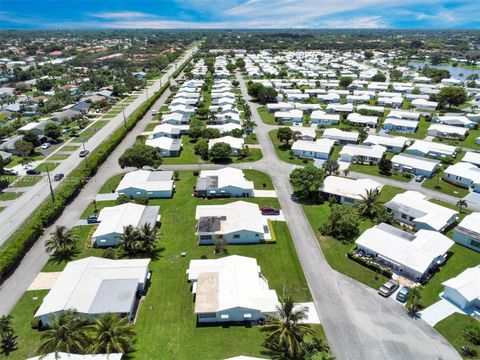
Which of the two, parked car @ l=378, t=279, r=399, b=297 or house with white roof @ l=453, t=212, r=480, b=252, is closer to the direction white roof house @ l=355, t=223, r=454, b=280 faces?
the parked car

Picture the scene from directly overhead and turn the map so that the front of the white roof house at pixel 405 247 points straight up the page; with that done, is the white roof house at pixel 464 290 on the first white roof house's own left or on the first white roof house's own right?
on the first white roof house's own left

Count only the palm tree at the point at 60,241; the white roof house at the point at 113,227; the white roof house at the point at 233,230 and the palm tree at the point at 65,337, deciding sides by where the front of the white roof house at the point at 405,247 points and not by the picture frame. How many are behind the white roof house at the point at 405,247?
0

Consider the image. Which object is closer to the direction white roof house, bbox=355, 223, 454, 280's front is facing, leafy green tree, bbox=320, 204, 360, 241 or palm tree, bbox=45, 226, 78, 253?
the palm tree

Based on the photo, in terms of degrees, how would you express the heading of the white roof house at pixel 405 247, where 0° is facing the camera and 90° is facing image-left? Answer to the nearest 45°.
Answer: approximately 45°

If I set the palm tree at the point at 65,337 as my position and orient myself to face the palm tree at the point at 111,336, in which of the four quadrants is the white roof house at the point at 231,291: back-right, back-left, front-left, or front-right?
front-left

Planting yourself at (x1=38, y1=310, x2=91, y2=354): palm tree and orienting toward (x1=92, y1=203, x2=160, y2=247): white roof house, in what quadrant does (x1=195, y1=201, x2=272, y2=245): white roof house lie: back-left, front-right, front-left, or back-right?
front-right

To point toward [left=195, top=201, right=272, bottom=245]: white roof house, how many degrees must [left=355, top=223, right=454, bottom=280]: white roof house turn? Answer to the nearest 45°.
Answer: approximately 45° to its right

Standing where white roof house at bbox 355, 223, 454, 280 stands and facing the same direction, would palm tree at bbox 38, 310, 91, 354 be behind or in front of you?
in front

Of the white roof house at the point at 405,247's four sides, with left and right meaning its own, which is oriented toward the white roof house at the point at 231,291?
front

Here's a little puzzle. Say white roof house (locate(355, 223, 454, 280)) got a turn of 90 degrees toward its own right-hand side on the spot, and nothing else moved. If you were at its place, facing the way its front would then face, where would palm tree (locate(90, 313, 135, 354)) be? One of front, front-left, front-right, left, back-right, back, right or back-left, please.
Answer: left

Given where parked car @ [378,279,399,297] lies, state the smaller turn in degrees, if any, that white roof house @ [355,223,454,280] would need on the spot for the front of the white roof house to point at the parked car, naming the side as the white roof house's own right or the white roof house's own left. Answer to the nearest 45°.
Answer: approximately 45° to the white roof house's own left

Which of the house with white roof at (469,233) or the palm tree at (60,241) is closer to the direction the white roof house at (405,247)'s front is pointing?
the palm tree

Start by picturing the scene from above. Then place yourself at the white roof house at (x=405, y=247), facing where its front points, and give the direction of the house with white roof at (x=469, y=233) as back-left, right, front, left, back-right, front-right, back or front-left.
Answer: back
